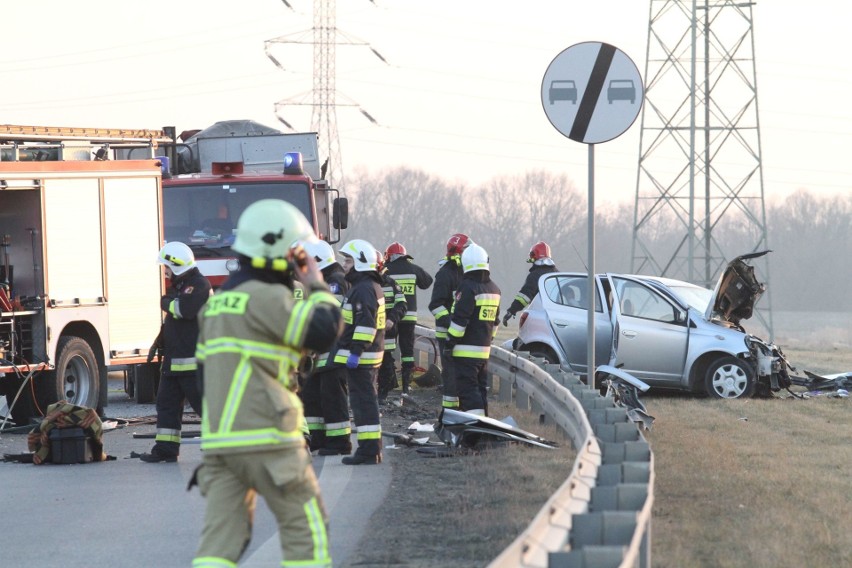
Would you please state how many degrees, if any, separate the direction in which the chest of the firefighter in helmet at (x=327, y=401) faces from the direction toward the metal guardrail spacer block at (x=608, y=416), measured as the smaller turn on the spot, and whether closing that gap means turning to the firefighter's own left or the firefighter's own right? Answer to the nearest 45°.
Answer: approximately 135° to the firefighter's own left

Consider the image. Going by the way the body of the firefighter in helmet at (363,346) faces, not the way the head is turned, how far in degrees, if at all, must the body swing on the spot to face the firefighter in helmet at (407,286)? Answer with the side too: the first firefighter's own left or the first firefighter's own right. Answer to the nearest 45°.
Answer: approximately 90° to the first firefighter's own right

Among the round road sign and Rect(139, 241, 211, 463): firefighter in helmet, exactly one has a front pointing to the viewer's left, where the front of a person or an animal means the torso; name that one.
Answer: the firefighter in helmet

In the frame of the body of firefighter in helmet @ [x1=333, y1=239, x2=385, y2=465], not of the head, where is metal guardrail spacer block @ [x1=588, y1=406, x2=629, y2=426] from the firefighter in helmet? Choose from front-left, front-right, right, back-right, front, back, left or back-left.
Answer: back-left

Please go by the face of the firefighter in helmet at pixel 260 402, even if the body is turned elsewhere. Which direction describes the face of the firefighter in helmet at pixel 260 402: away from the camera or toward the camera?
away from the camera
